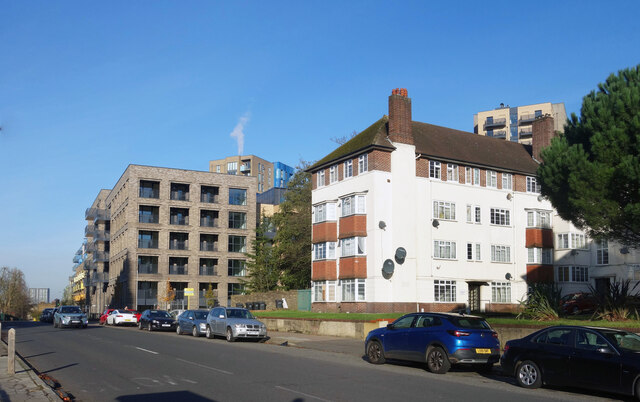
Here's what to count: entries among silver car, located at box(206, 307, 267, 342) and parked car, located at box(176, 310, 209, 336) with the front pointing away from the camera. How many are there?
0

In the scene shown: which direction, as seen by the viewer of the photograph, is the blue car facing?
facing away from the viewer and to the left of the viewer

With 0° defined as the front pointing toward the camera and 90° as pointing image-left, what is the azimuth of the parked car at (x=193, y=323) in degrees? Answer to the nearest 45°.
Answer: approximately 315°

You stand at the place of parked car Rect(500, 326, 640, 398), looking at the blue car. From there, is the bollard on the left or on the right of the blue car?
left

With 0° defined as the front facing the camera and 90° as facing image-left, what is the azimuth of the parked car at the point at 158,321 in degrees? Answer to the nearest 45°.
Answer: approximately 315°

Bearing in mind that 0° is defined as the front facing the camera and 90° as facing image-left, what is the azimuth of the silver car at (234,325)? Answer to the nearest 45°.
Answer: approximately 315°

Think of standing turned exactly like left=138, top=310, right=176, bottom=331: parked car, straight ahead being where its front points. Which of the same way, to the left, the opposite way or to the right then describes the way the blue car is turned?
the opposite way

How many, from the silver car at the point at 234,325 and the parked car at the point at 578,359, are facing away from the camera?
0

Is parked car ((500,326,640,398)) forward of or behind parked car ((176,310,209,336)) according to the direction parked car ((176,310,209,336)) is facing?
forward

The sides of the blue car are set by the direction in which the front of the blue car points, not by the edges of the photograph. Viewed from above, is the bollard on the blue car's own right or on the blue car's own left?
on the blue car's own left
